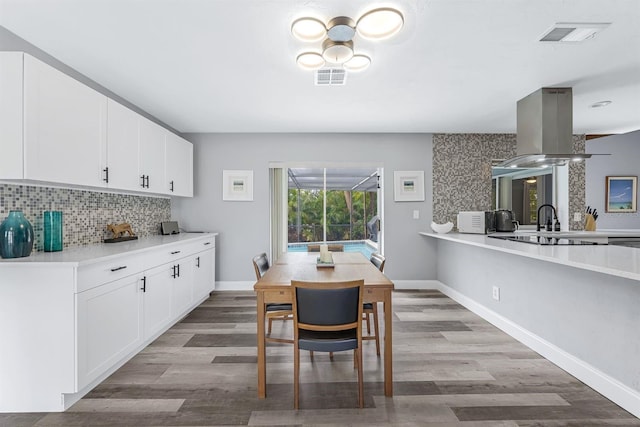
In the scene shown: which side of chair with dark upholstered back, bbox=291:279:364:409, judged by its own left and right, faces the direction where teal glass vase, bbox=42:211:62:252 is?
left

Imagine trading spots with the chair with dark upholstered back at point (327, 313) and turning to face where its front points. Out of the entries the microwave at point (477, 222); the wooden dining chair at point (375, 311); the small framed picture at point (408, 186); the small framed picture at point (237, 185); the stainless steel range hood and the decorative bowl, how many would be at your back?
0

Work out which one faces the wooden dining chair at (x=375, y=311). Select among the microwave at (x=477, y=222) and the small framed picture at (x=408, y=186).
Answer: the small framed picture

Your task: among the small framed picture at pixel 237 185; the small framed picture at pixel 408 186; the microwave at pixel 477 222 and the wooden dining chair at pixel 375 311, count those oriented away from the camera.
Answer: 0

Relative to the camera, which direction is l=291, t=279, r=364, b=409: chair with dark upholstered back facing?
away from the camera

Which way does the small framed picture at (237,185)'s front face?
toward the camera

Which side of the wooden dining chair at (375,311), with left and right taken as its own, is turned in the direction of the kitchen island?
back

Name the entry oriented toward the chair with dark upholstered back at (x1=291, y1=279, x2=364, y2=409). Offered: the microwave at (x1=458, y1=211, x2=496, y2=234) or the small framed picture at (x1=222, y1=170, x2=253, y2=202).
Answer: the small framed picture

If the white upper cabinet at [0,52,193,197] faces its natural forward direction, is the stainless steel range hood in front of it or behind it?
in front

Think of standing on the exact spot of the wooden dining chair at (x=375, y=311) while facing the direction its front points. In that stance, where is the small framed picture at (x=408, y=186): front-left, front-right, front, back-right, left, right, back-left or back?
right

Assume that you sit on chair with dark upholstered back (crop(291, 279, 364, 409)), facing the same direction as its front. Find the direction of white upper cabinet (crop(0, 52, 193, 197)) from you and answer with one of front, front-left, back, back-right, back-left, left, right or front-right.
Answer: left

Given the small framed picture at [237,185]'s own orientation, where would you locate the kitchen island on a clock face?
The kitchen island is roughly at 11 o'clock from the small framed picture.

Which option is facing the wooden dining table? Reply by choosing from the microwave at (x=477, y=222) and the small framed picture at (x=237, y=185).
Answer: the small framed picture

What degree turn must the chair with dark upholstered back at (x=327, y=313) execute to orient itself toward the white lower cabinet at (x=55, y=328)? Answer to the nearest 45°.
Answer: approximately 90° to its left

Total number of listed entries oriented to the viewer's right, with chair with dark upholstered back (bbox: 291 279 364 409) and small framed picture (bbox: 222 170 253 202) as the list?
0

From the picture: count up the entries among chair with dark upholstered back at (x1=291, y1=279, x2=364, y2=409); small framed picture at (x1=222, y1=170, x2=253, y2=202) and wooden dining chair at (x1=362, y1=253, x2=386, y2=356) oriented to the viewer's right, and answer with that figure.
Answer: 0

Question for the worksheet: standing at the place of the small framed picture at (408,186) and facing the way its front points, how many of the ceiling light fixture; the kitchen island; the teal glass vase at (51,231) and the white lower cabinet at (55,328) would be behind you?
0

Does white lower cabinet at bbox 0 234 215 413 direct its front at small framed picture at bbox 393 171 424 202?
no

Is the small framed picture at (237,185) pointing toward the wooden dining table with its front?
yes

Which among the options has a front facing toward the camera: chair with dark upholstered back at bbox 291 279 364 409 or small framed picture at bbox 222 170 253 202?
the small framed picture
